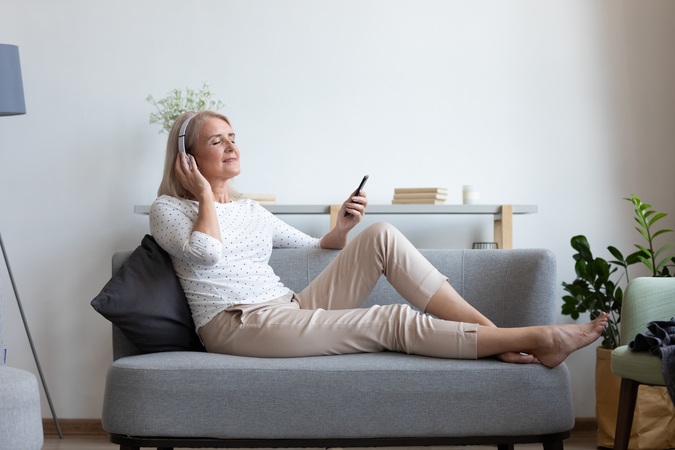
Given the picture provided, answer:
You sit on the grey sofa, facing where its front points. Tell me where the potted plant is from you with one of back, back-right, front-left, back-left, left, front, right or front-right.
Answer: back-left

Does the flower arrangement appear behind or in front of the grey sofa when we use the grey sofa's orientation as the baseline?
behind

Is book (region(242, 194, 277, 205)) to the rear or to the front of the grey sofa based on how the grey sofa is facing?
to the rear

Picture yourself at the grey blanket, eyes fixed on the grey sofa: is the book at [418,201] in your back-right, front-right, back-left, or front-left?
front-right

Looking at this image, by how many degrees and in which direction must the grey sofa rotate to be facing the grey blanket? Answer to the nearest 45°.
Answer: approximately 90° to its left

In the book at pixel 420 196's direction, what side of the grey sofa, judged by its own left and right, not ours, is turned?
back

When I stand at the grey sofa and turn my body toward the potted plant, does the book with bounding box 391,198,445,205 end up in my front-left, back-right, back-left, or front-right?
front-left

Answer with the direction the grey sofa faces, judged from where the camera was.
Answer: facing the viewer
